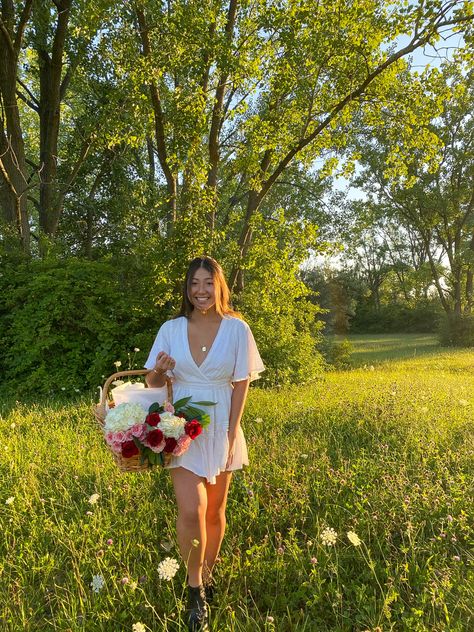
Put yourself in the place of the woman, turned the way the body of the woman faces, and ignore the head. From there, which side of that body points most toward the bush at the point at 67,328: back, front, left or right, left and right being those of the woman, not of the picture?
back

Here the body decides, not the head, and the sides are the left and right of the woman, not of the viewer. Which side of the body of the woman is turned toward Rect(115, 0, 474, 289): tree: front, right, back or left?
back

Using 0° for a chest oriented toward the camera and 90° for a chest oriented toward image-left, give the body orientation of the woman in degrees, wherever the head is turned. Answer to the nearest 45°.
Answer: approximately 0°

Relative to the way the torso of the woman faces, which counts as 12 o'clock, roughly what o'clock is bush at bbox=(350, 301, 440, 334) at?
The bush is roughly at 7 o'clock from the woman.

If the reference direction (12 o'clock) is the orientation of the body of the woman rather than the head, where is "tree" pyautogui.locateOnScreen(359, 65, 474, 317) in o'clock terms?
The tree is roughly at 7 o'clock from the woman.
